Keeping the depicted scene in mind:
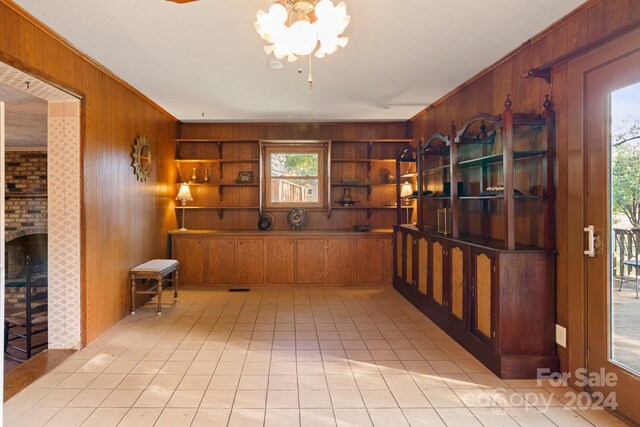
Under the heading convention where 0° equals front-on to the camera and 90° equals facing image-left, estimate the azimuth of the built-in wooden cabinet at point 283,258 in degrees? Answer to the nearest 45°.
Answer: approximately 0°

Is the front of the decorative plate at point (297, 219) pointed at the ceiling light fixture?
yes

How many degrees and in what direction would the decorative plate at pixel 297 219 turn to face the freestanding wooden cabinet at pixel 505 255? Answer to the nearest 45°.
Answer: approximately 45° to its left

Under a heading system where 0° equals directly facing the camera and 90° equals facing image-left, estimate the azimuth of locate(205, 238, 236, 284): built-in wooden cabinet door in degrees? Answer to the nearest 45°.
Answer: approximately 0°

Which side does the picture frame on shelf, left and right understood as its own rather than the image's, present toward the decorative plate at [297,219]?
left

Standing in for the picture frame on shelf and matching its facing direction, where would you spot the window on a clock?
The window is roughly at 9 o'clock from the picture frame on shelf.

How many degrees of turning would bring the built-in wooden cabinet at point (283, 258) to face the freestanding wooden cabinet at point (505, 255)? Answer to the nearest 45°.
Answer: approximately 45° to its left
